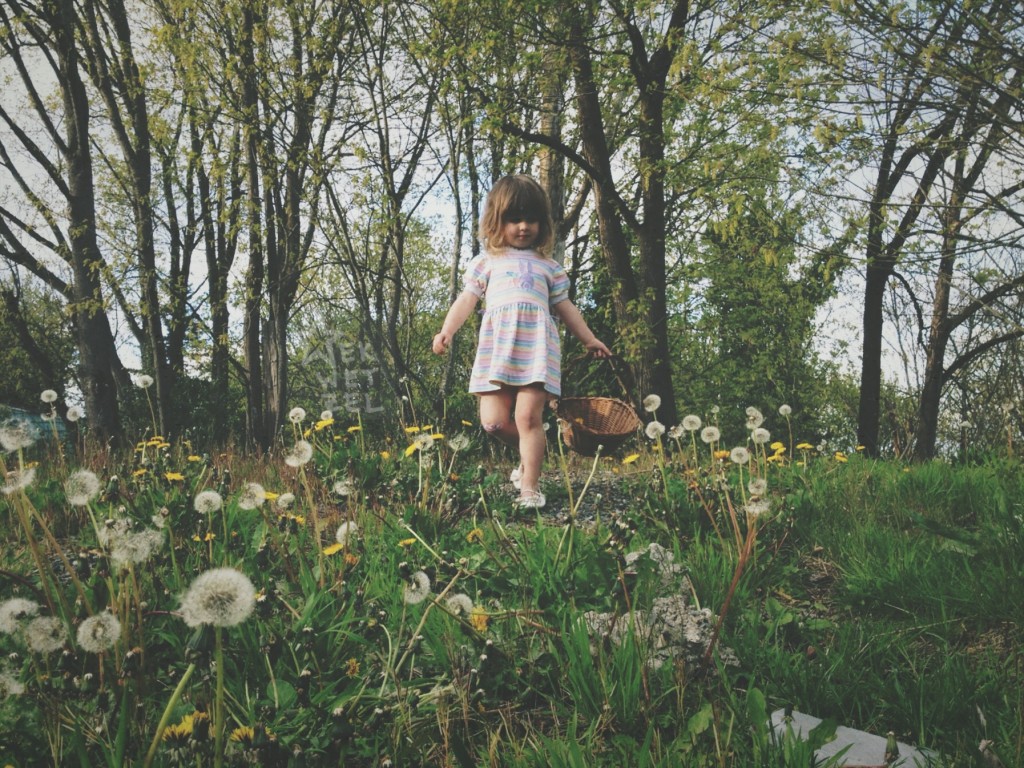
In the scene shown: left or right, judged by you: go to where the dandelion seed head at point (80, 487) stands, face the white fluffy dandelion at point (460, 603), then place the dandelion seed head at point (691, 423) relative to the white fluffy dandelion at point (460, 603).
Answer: left

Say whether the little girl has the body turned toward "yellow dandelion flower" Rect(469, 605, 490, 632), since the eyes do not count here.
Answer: yes

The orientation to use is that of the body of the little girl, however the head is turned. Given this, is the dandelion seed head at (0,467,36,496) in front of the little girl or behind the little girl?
in front

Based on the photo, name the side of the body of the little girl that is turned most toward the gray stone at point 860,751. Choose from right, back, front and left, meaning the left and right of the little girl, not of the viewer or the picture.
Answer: front

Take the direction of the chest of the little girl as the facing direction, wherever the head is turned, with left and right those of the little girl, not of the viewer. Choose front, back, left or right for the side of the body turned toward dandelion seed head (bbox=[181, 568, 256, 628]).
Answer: front

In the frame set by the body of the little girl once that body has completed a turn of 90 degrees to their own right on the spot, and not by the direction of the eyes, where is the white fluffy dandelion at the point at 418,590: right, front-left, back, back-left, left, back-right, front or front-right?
left

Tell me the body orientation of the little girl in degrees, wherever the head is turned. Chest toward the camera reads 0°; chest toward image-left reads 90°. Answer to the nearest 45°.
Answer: approximately 0°

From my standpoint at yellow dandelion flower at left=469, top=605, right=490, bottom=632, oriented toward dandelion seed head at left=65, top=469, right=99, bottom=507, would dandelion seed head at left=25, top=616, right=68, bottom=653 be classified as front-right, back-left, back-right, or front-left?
front-left

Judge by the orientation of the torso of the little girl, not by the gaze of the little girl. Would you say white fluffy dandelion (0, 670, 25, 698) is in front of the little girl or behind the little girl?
in front
